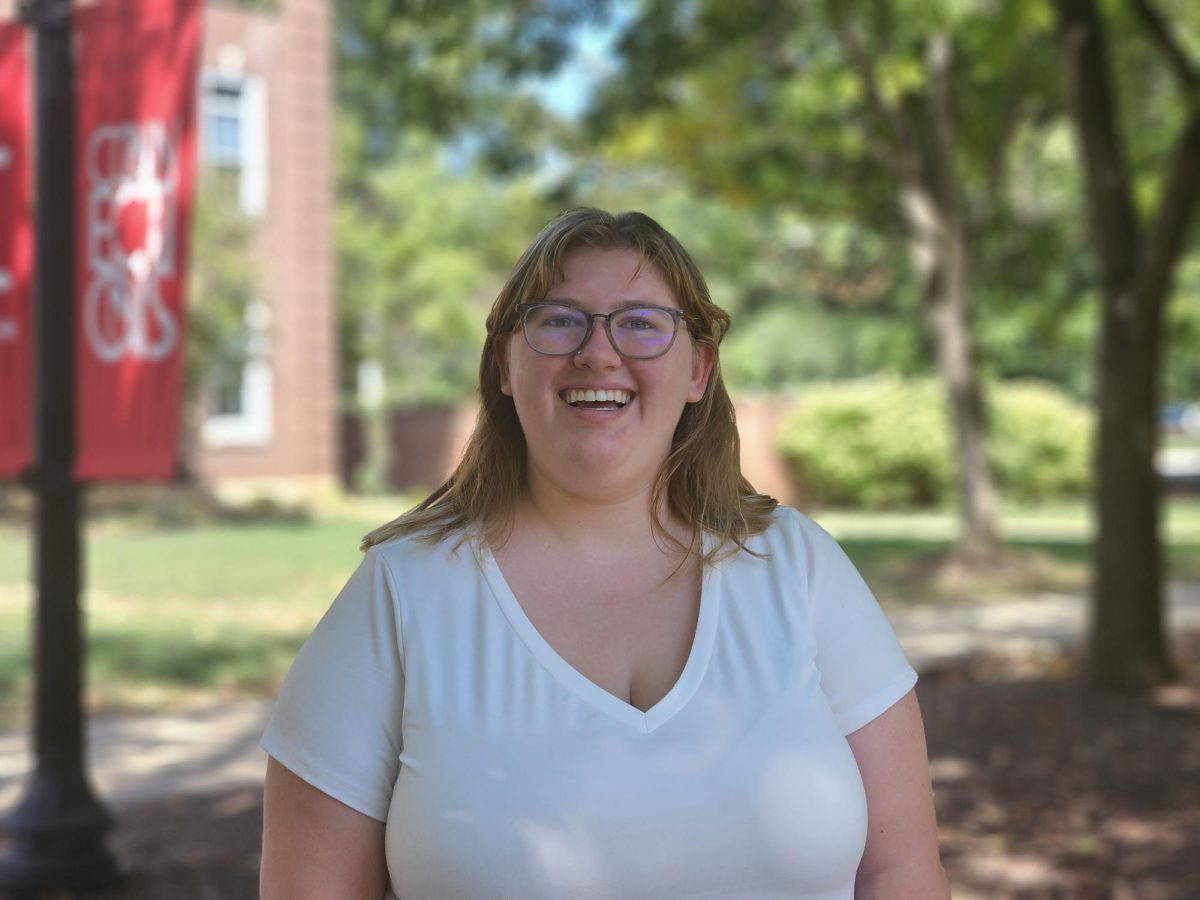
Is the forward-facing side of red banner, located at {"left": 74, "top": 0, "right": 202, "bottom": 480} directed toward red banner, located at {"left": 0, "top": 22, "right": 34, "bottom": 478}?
no

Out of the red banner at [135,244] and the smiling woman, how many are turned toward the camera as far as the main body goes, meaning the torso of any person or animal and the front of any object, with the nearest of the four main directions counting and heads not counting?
2

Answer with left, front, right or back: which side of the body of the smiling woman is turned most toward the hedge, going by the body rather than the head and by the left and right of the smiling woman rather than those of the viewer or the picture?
back

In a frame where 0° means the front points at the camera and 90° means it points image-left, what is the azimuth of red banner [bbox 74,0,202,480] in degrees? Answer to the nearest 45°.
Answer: approximately 0°

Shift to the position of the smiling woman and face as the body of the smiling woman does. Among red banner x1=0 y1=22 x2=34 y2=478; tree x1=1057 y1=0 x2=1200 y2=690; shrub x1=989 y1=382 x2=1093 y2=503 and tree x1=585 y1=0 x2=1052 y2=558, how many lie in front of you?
0

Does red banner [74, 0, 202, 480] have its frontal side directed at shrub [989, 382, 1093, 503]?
no

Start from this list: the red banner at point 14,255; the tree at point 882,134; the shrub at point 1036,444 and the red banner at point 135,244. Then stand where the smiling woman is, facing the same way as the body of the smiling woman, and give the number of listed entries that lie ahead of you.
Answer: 0

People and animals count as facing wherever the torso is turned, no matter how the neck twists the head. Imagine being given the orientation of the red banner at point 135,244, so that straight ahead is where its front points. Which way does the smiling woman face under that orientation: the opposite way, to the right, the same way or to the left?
the same way

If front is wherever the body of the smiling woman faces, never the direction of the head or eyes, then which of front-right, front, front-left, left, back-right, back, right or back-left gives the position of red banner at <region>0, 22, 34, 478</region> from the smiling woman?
back-right

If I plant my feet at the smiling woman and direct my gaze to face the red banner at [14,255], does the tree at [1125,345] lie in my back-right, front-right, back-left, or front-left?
front-right

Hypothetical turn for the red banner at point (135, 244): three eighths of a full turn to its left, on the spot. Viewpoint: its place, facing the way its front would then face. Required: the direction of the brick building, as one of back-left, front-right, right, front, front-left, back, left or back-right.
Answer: front-left

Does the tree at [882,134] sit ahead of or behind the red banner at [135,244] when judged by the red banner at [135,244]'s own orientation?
behind

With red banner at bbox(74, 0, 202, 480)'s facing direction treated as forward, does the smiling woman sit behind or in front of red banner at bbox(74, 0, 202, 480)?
in front

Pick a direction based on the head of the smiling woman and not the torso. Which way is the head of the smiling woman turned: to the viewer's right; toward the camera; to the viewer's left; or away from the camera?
toward the camera

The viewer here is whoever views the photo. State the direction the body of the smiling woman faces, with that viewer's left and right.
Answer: facing the viewer
